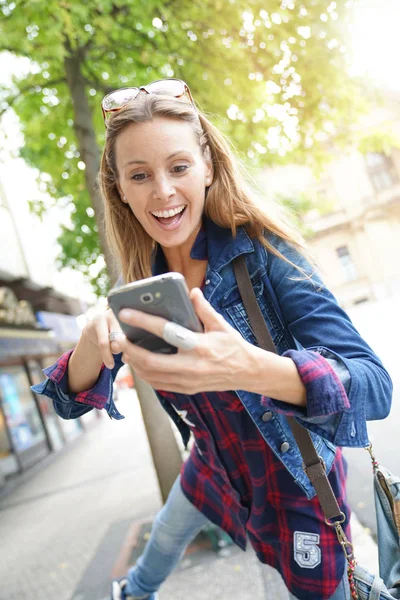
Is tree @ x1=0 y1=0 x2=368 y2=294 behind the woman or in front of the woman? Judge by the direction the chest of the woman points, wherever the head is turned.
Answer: behind

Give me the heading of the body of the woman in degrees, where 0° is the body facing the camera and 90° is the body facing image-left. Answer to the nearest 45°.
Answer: approximately 45°

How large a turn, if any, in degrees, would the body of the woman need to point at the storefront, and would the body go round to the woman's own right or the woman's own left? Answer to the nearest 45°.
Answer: approximately 90° to the woman's own right
